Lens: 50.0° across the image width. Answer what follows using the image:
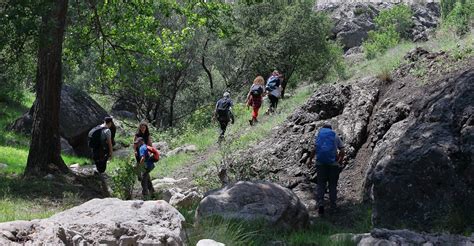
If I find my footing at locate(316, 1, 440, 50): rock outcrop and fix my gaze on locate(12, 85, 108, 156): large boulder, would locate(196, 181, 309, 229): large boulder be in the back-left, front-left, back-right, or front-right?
front-left

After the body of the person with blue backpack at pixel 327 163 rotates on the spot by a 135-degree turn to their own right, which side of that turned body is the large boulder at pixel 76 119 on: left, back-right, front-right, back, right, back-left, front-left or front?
back

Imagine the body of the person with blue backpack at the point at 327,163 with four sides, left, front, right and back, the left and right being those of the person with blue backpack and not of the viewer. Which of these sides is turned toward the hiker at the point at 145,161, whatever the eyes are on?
left

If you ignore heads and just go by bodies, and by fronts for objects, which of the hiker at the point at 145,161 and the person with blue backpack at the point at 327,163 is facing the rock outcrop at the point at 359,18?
the person with blue backpack

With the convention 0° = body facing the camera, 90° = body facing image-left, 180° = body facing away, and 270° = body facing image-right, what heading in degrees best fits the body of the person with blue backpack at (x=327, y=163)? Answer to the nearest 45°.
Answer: approximately 180°

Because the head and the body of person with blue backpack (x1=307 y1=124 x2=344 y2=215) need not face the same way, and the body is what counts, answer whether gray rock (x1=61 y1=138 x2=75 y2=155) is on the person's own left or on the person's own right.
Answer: on the person's own left

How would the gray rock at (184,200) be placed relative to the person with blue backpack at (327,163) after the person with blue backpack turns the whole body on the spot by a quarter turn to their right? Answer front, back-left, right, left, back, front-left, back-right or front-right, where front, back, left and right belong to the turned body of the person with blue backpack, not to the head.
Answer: back
